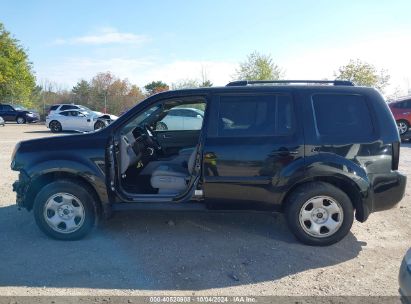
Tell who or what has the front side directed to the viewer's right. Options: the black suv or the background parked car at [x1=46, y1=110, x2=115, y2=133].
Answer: the background parked car

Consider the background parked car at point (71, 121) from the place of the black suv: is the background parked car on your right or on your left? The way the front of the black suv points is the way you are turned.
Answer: on your right

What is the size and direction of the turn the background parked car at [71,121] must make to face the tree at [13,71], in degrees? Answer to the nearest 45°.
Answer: approximately 90° to its left

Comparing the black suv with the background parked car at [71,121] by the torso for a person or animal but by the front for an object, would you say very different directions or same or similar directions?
very different directions

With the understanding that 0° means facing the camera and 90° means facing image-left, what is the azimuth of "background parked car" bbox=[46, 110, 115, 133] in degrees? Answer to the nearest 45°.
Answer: approximately 270°

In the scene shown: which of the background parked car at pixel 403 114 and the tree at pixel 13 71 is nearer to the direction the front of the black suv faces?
the tree

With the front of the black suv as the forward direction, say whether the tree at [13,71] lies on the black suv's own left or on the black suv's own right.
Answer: on the black suv's own right

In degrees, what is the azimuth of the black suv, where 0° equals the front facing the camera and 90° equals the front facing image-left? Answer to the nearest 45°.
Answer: approximately 90°

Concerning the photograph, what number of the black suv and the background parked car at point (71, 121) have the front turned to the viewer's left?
1

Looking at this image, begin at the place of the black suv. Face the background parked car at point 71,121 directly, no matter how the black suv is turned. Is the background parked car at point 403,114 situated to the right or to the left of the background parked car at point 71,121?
right

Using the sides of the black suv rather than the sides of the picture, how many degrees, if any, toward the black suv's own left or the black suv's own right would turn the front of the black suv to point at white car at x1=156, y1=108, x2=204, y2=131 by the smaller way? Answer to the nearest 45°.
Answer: approximately 45° to the black suv's own right
